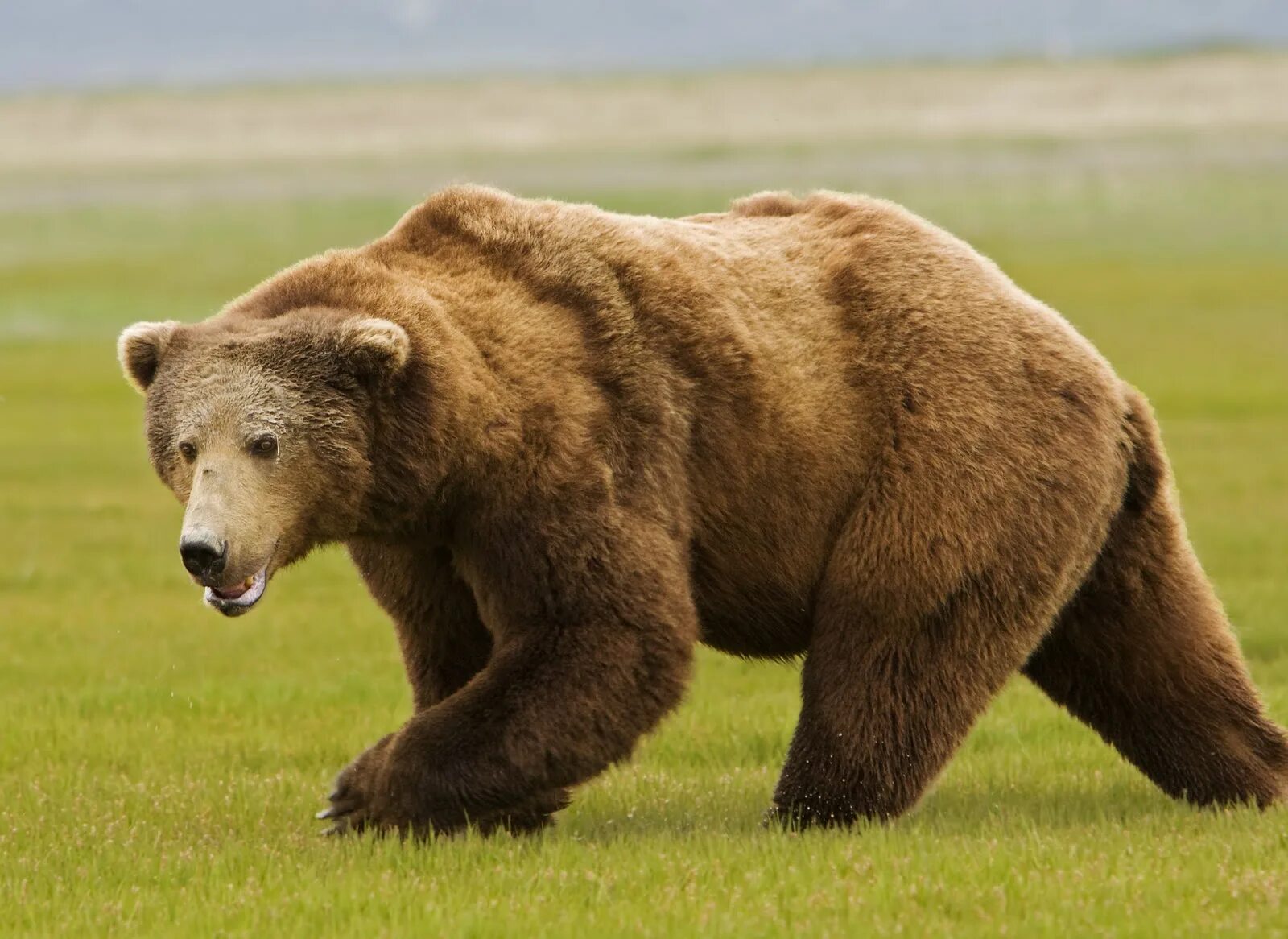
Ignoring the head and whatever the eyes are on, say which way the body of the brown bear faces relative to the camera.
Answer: to the viewer's left
